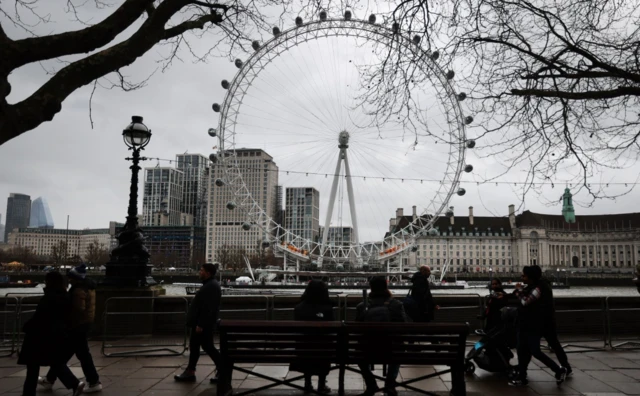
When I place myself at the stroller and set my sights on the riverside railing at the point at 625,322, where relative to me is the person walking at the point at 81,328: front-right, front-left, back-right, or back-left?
back-left

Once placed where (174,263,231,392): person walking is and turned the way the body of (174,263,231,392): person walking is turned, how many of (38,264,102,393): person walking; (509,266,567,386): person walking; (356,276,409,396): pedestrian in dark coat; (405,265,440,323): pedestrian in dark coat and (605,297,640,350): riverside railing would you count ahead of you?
1

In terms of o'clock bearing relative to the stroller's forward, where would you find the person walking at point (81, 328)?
The person walking is roughly at 11 o'clock from the stroller.

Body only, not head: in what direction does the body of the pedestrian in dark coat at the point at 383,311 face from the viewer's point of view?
away from the camera

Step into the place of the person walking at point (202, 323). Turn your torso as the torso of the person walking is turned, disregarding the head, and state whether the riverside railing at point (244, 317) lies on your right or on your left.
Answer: on your right

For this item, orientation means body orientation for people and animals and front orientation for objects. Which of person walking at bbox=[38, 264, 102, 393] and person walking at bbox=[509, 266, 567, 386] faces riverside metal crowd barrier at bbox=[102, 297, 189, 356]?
person walking at bbox=[509, 266, 567, 386]

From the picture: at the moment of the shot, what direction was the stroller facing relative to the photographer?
facing to the left of the viewer

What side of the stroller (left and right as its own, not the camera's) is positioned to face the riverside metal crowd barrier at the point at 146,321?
front

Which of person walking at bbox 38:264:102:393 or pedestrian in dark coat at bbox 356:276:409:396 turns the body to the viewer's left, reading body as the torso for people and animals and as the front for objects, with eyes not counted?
the person walking

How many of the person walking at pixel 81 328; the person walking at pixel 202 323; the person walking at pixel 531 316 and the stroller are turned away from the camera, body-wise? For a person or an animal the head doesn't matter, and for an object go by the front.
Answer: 0

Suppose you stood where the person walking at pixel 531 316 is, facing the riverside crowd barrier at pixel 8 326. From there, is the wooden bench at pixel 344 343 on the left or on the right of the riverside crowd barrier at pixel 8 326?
left

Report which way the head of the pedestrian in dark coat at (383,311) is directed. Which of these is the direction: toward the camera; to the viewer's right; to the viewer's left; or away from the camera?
away from the camera

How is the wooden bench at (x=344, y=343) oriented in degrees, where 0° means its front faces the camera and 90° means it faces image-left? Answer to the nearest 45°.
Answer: approximately 180°

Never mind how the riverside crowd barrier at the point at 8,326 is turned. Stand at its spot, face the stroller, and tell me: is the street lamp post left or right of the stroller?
left

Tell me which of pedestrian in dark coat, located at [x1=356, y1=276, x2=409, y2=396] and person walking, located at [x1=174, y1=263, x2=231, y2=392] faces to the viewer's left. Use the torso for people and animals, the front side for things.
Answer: the person walking

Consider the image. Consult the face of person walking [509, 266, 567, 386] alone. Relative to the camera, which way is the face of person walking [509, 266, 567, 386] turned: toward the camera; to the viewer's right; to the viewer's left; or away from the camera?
to the viewer's left

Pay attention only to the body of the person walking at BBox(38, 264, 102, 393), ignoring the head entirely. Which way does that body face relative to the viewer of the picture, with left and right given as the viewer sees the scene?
facing to the left of the viewer

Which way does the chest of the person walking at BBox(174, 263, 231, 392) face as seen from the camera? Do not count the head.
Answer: to the viewer's left
